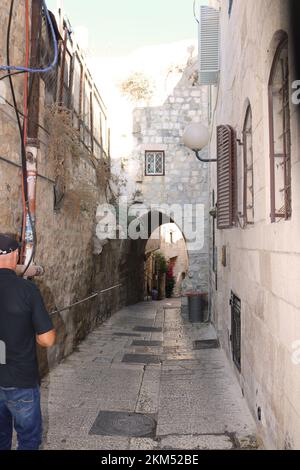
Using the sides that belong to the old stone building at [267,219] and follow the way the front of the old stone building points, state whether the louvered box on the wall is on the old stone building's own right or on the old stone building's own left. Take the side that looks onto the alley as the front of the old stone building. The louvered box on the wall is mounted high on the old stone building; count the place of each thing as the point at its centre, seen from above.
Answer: on the old stone building's own right

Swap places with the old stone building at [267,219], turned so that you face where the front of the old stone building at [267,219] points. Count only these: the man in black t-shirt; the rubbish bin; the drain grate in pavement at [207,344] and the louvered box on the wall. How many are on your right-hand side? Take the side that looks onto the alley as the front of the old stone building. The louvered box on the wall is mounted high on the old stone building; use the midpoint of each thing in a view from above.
3

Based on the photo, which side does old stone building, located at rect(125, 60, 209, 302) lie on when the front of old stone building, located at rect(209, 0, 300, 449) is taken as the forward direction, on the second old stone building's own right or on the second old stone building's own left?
on the second old stone building's own right

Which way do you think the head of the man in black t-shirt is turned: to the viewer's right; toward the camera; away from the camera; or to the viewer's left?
away from the camera

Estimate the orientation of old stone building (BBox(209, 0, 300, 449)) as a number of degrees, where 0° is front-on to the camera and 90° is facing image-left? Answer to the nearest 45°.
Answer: approximately 90°

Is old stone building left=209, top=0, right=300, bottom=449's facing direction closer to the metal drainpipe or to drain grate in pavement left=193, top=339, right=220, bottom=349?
the metal drainpipe

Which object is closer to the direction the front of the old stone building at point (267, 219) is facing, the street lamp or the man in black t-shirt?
the man in black t-shirt

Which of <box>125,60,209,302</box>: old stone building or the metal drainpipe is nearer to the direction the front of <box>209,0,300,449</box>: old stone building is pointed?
the metal drainpipe

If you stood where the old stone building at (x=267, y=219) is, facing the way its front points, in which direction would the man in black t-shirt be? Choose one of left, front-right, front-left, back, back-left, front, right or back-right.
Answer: front-left

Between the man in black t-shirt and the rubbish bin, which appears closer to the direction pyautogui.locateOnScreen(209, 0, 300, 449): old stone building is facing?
the man in black t-shirt

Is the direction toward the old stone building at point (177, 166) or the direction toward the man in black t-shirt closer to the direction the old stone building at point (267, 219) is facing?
the man in black t-shirt
